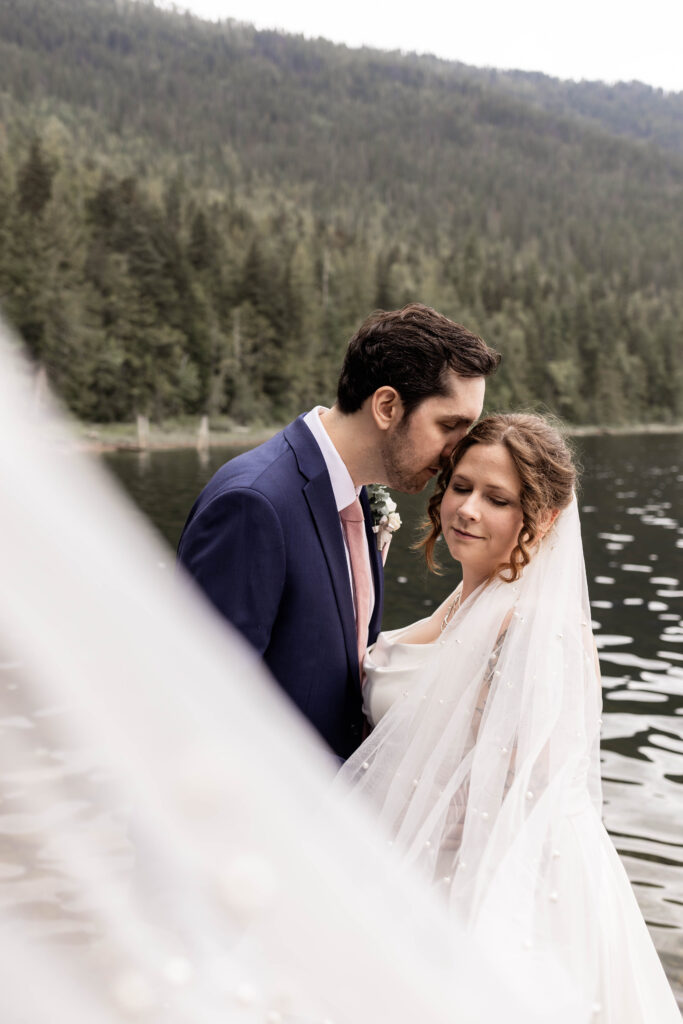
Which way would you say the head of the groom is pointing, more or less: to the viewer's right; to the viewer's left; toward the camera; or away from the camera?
to the viewer's right

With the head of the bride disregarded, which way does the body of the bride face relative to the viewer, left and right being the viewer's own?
facing to the left of the viewer

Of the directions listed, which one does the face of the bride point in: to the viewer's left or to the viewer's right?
to the viewer's left
